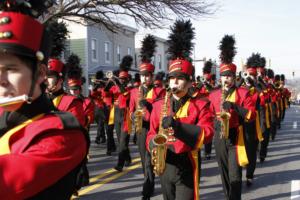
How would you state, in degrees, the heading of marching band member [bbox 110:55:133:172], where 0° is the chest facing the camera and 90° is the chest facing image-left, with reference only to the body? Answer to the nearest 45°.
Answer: approximately 45°

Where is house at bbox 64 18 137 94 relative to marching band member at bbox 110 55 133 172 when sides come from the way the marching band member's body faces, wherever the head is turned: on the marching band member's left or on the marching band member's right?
on the marching band member's right

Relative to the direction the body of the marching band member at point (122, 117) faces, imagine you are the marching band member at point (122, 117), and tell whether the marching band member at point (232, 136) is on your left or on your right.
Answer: on your left

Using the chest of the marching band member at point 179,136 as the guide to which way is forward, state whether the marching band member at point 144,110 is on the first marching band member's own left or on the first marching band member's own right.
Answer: on the first marching band member's own right

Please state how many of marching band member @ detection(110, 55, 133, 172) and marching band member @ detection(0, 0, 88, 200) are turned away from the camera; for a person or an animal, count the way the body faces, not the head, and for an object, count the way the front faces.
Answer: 0

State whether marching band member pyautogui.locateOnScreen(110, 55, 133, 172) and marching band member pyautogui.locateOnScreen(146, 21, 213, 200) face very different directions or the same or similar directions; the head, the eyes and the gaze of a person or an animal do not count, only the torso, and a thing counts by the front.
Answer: same or similar directions

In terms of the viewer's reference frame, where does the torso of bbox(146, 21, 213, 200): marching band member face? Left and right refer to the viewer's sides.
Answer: facing the viewer and to the left of the viewer

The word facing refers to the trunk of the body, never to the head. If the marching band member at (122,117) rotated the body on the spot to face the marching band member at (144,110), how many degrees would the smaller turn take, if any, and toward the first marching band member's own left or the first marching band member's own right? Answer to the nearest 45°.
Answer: approximately 45° to the first marching band member's own left

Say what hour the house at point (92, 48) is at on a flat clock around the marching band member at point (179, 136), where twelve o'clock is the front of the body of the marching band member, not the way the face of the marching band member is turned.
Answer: The house is roughly at 4 o'clock from the marching band member.

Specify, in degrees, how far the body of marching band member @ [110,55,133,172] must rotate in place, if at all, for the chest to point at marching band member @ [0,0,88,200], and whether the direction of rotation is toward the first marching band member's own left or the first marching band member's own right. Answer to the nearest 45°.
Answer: approximately 45° to the first marching band member's own left

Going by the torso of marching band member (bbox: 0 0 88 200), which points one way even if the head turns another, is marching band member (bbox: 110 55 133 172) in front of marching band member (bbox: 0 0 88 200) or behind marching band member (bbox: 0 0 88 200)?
behind

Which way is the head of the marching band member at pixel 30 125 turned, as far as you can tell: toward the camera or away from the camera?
toward the camera

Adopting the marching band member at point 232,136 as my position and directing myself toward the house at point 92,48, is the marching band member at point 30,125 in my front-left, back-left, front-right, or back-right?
back-left

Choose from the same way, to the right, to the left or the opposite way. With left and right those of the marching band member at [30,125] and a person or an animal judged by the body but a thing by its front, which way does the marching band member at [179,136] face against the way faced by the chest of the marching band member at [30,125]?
the same way

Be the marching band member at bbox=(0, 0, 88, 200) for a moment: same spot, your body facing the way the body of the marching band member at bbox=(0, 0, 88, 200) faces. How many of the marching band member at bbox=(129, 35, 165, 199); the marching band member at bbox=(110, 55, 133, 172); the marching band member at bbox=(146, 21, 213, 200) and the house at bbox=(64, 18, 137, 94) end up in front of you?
0
